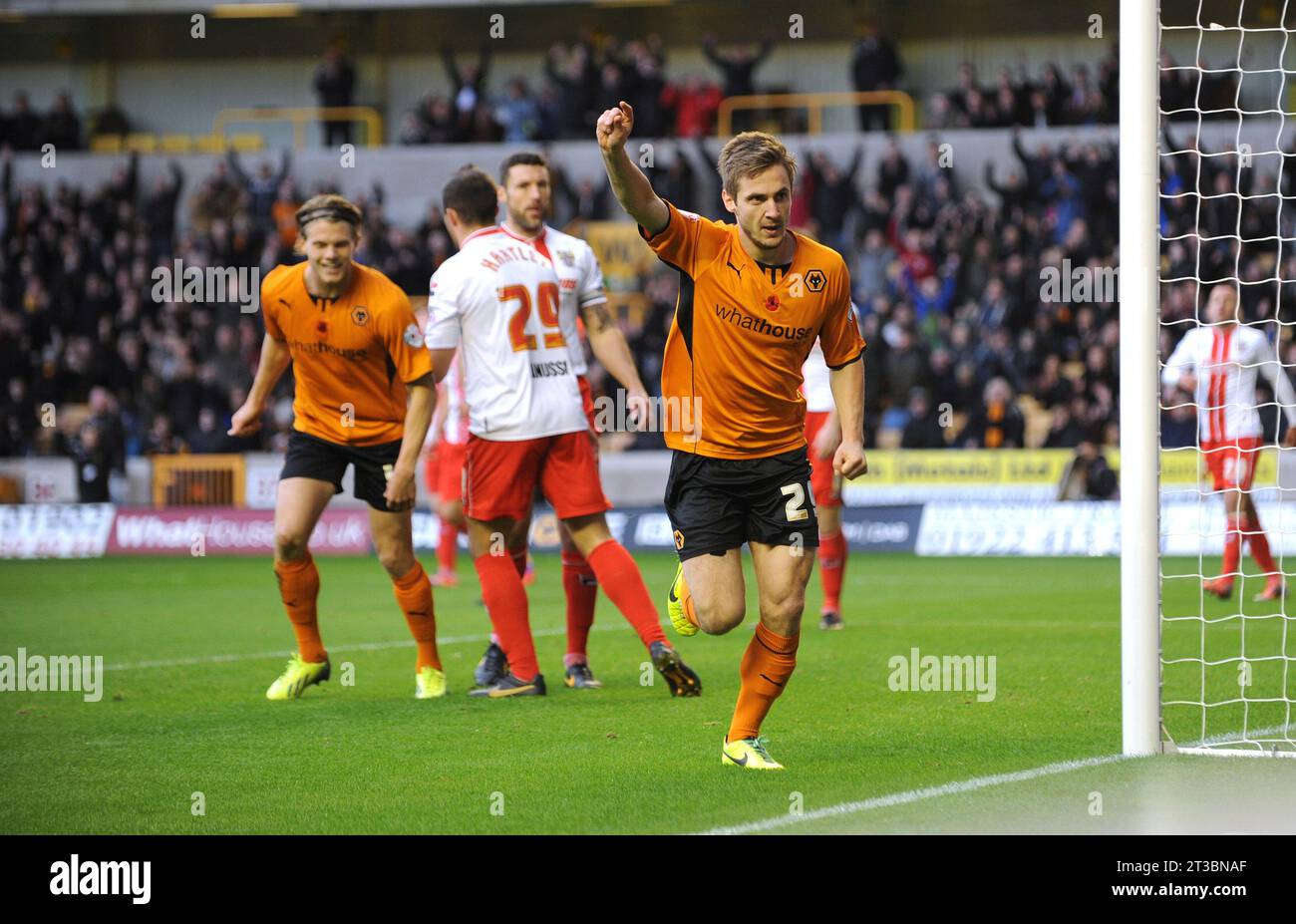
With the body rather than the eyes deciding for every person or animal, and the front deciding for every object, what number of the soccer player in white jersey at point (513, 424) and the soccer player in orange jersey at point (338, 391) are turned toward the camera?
1

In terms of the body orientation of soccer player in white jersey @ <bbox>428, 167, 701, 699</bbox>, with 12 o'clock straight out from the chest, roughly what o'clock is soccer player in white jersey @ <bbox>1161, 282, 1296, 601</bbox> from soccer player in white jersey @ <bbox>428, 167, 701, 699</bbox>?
soccer player in white jersey @ <bbox>1161, 282, 1296, 601</bbox> is roughly at 3 o'clock from soccer player in white jersey @ <bbox>428, 167, 701, 699</bbox>.

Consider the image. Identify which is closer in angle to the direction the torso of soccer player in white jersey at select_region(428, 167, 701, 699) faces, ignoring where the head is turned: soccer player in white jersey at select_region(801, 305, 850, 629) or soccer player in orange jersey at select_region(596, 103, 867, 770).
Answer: the soccer player in white jersey

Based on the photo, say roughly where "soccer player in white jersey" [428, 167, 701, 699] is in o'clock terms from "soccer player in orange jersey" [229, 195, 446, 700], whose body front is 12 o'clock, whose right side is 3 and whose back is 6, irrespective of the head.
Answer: The soccer player in white jersey is roughly at 9 o'clock from the soccer player in orange jersey.

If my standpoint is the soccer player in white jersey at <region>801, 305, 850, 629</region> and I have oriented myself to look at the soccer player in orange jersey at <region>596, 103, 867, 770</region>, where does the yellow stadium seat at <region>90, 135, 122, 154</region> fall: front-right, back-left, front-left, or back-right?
back-right

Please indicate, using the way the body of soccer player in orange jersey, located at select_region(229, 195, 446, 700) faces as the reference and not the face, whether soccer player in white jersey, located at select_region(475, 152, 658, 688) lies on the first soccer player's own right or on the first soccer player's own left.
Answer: on the first soccer player's own left

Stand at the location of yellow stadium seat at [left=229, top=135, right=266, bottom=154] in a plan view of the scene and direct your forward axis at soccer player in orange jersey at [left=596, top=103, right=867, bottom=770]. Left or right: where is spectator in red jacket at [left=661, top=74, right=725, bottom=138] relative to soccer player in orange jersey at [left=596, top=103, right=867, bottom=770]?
left

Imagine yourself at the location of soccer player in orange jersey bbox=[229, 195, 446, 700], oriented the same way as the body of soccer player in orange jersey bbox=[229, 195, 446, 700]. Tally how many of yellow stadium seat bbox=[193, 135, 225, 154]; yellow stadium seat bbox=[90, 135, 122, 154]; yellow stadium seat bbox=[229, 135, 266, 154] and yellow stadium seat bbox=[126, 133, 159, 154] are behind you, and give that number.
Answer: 4

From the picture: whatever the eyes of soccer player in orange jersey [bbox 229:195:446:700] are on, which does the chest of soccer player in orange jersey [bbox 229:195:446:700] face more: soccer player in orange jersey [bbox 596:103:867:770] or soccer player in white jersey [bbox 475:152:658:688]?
the soccer player in orange jersey

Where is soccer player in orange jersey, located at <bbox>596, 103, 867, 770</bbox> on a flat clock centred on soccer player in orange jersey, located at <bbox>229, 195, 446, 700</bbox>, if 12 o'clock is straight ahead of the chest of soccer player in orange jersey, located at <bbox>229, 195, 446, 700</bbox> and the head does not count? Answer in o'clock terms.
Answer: soccer player in orange jersey, located at <bbox>596, 103, 867, 770</bbox> is roughly at 11 o'clock from soccer player in orange jersey, located at <bbox>229, 195, 446, 700</bbox>.

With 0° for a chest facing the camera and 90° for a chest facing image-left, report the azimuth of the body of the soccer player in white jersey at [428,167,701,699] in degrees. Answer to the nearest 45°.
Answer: approximately 135°

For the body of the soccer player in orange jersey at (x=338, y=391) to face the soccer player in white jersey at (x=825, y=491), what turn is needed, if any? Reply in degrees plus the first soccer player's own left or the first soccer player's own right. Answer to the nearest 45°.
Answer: approximately 135° to the first soccer player's own left

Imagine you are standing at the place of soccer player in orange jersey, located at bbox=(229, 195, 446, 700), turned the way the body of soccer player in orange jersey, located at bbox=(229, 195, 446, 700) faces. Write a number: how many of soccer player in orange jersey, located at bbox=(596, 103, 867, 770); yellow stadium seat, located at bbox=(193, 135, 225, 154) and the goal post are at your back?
1

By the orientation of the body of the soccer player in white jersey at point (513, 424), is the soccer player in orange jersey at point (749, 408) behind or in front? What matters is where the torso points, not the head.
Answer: behind
